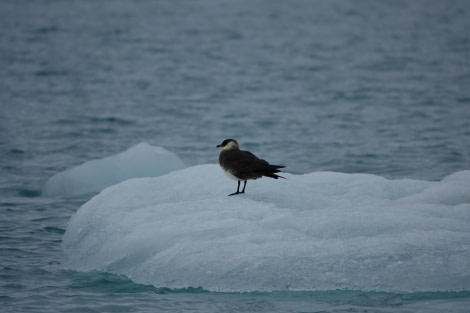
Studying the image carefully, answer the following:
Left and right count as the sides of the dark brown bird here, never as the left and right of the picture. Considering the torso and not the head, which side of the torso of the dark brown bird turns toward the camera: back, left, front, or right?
left
